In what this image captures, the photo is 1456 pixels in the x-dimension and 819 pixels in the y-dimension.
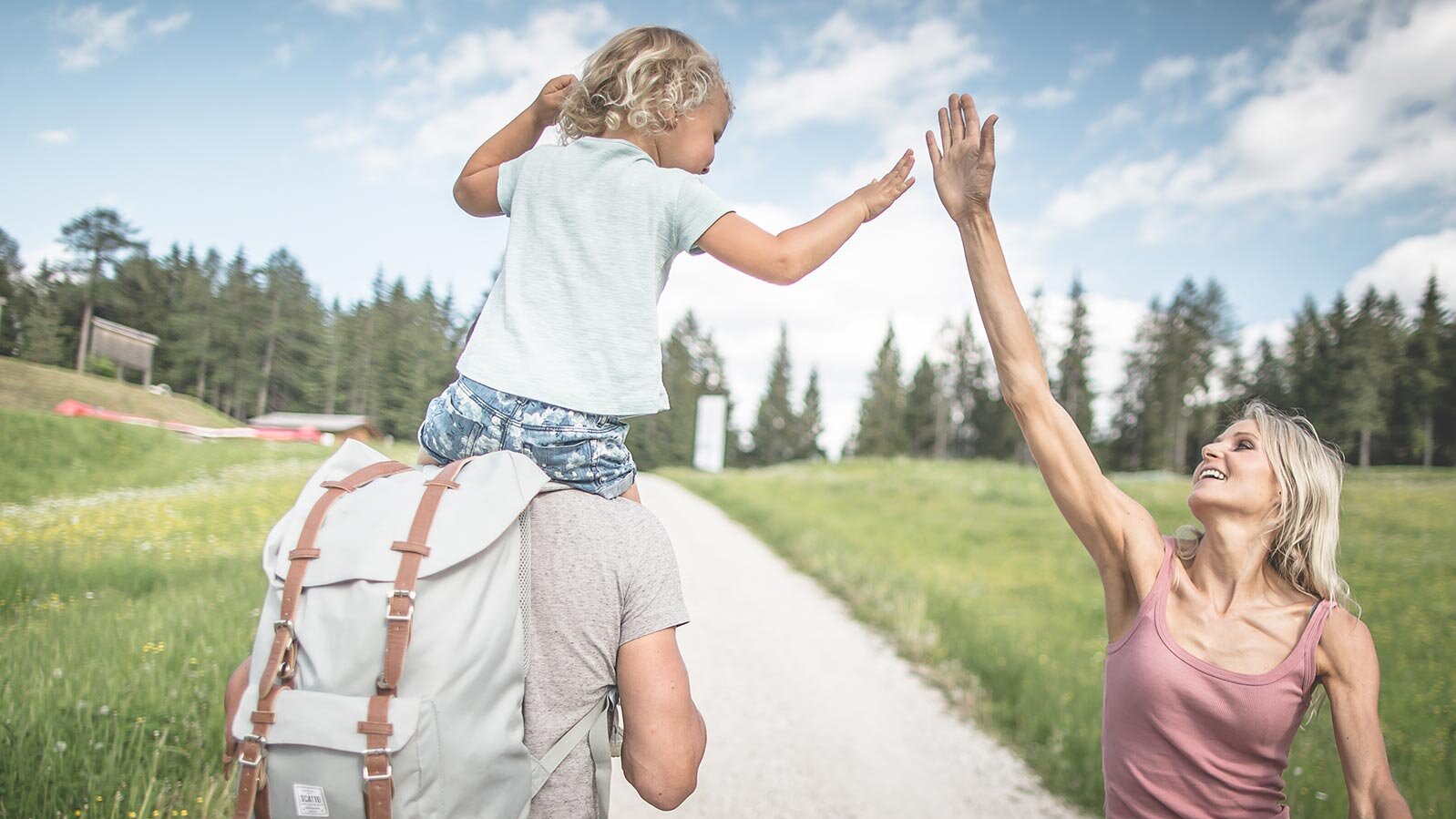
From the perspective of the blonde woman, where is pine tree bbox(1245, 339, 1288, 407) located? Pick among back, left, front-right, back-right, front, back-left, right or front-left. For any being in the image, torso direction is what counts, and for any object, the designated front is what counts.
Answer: back

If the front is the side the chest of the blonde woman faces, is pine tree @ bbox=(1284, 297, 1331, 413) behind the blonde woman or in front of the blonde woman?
behind

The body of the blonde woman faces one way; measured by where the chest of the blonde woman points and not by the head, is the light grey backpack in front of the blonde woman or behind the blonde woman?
in front

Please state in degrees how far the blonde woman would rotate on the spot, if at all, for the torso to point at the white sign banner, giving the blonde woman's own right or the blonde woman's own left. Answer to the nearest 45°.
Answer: approximately 135° to the blonde woman's own right

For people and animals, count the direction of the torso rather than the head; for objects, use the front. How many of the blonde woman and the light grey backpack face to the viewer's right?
0

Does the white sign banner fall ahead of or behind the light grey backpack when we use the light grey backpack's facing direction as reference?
behind

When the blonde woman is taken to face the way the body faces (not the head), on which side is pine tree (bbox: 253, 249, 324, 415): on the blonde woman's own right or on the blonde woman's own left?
on the blonde woman's own right

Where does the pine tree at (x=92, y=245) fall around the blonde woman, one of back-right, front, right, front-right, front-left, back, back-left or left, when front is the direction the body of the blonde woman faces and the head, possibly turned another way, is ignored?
right

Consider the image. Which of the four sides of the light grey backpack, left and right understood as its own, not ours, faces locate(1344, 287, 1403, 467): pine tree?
back

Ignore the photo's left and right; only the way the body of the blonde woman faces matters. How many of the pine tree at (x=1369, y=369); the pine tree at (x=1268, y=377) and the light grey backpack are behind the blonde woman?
2
